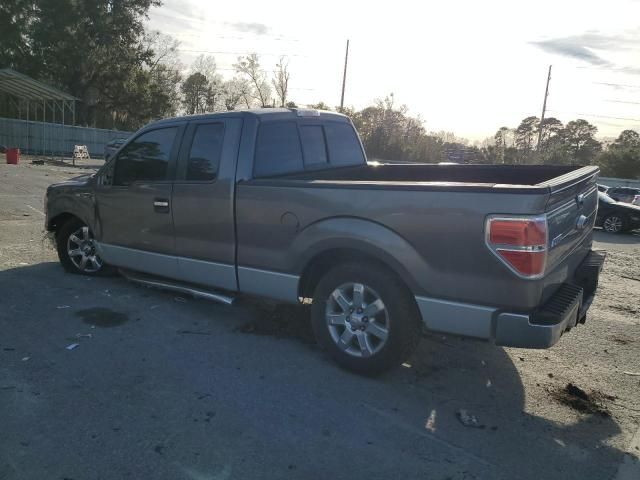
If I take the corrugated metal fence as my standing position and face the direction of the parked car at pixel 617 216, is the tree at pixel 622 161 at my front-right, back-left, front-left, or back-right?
front-left

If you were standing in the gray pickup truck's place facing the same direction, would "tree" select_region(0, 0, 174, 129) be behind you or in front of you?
in front

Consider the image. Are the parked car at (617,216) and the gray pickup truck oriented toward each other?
no

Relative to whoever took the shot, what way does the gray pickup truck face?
facing away from the viewer and to the left of the viewer

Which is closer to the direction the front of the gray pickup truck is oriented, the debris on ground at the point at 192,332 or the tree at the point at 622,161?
the debris on ground

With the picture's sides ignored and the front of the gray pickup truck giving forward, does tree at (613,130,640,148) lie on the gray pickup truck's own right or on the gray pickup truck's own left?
on the gray pickup truck's own right

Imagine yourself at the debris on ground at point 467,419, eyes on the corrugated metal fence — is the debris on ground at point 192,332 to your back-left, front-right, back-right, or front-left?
front-left

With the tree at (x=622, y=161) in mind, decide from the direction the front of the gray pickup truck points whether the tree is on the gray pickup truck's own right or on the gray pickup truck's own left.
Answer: on the gray pickup truck's own right

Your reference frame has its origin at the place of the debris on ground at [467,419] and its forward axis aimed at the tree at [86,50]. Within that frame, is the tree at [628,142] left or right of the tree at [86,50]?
right
